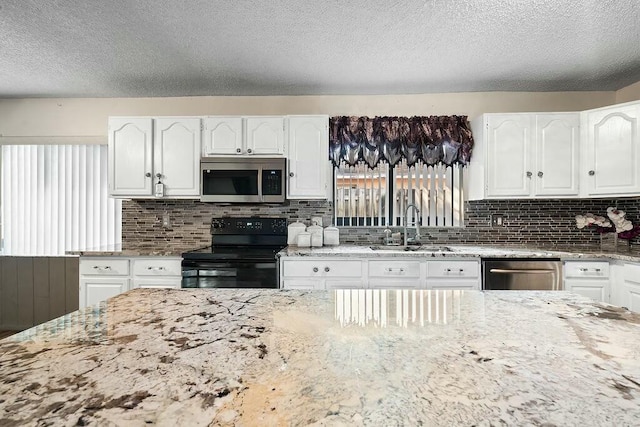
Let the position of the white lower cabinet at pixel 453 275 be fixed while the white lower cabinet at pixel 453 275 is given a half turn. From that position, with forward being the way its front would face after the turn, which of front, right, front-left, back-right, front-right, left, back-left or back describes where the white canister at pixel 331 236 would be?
left

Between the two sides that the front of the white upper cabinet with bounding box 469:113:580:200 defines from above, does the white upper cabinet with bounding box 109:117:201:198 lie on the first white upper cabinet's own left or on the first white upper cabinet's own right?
on the first white upper cabinet's own right

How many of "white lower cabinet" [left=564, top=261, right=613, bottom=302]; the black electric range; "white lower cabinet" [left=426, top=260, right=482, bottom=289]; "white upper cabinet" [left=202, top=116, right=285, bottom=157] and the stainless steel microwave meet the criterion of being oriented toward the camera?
5

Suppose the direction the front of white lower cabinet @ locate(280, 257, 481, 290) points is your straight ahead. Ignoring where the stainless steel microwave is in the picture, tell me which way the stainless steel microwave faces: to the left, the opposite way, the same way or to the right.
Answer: the same way

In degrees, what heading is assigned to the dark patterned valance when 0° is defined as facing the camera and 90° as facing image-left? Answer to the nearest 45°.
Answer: approximately 0°

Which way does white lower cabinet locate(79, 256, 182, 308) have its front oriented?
toward the camera

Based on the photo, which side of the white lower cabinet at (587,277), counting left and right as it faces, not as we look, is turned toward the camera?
front

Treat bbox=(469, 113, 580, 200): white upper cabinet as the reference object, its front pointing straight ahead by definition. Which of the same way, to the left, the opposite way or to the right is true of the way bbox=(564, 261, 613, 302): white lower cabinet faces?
the same way

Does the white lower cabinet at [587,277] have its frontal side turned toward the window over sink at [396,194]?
no

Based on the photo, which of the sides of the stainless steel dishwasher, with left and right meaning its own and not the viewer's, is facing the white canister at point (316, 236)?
right

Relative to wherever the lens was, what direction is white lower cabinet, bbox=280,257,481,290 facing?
facing the viewer

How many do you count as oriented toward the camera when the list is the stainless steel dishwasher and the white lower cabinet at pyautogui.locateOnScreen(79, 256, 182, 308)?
2

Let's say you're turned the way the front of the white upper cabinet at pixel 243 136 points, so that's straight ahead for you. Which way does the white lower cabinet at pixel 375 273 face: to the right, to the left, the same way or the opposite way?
the same way
